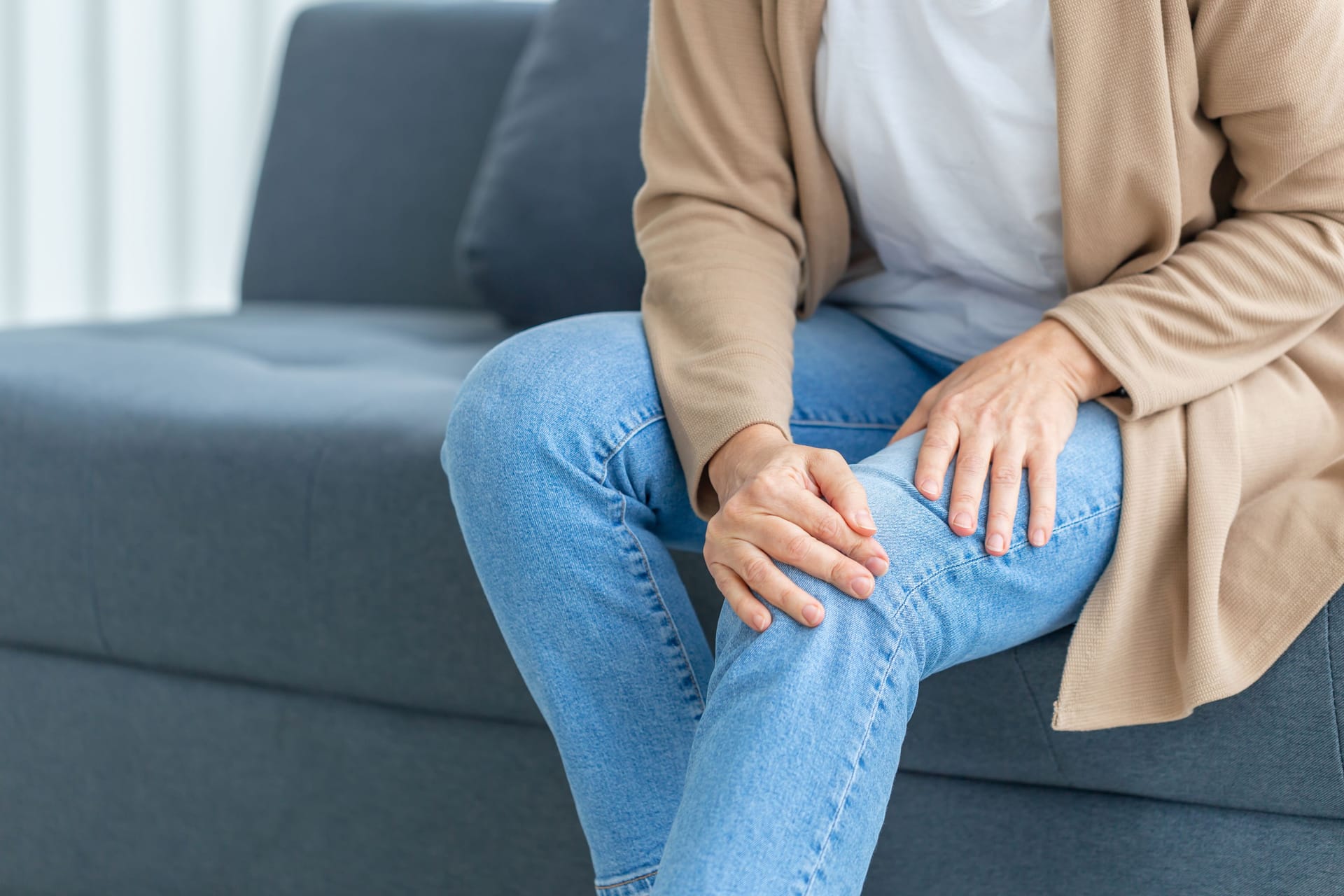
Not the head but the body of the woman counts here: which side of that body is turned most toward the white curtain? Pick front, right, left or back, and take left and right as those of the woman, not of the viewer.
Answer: right

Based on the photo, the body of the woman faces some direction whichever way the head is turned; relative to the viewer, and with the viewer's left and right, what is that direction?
facing the viewer and to the left of the viewer

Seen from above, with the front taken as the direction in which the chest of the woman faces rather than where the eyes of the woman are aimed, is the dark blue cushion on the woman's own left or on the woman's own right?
on the woman's own right
